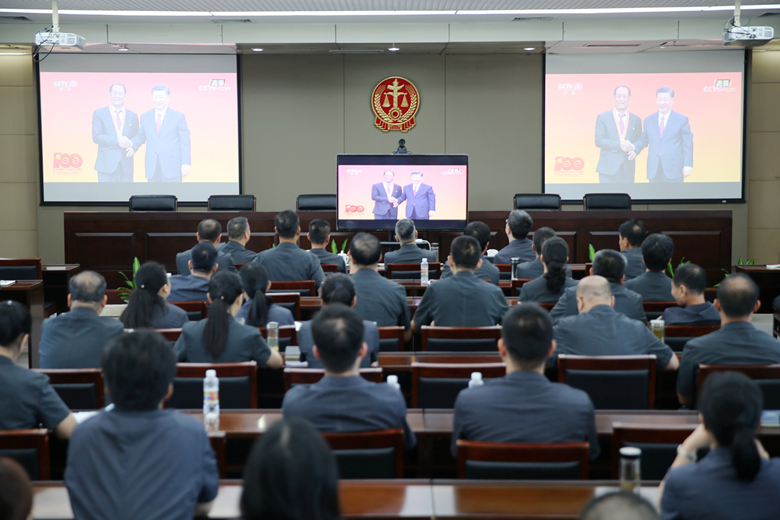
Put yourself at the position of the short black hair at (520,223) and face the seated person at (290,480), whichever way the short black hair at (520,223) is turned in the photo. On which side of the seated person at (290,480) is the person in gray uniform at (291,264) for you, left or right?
right

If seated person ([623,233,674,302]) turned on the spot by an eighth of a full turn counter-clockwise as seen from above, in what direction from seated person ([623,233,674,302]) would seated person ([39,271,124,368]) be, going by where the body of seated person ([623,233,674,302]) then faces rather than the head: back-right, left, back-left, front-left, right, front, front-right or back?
left

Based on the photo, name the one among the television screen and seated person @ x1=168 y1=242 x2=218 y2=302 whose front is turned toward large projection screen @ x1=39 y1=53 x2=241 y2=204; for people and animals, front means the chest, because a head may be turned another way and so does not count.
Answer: the seated person

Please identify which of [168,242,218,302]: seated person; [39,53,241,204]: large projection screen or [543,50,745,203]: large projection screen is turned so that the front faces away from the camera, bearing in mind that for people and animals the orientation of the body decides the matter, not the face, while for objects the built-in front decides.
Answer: the seated person

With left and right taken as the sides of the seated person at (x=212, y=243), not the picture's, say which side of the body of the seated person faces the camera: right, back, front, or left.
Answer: back

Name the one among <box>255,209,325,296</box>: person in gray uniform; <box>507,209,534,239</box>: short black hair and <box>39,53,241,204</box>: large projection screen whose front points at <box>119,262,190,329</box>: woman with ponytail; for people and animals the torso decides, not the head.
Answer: the large projection screen

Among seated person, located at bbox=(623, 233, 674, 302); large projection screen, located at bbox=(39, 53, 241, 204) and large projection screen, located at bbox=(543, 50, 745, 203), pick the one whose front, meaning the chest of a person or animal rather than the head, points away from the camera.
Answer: the seated person

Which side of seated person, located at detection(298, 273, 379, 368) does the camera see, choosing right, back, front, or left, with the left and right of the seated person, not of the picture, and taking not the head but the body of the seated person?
back

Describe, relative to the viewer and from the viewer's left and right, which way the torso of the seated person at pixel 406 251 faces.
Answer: facing away from the viewer

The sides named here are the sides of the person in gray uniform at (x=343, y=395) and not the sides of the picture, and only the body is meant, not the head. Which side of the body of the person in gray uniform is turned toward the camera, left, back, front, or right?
back

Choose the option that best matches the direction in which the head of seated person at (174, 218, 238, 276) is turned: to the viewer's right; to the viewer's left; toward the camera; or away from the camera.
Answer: away from the camera

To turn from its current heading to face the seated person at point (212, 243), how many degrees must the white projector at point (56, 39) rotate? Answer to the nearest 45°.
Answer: approximately 135° to its right

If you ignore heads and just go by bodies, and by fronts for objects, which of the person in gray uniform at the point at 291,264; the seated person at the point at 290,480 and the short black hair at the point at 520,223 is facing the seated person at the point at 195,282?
the seated person at the point at 290,480

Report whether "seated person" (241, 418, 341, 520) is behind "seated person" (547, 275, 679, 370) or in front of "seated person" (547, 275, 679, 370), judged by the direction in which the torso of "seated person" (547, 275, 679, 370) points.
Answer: behind

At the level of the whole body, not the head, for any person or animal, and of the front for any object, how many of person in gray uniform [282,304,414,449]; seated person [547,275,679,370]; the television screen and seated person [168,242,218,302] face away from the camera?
3
